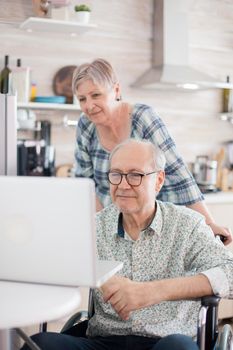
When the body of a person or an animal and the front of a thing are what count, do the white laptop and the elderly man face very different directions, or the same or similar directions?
very different directions

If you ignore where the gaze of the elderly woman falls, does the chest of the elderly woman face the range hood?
no

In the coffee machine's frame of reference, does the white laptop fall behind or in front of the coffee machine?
in front

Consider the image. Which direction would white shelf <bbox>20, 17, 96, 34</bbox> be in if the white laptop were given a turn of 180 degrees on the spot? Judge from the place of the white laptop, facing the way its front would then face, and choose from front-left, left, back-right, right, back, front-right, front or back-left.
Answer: back-right

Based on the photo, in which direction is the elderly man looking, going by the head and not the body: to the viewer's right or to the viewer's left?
to the viewer's left

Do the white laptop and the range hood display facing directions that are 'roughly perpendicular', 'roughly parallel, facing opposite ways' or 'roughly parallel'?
roughly parallel, facing opposite ways

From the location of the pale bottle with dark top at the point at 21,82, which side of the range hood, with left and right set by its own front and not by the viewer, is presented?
right

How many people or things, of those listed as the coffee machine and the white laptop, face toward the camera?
1

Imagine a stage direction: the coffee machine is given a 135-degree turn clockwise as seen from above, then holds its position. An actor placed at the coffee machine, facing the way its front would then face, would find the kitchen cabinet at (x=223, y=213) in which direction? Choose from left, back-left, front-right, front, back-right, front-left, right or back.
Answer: back-right

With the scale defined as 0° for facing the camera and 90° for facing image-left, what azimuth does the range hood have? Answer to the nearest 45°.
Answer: approximately 315°

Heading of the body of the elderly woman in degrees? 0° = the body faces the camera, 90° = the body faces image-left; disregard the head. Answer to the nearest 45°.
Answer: approximately 45°

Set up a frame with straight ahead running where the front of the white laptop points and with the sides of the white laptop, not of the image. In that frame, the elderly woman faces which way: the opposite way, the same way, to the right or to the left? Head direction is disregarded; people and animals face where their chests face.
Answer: the opposite way

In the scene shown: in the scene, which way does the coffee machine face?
toward the camera

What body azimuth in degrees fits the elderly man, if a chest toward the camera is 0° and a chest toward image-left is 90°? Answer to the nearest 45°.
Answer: approximately 45°

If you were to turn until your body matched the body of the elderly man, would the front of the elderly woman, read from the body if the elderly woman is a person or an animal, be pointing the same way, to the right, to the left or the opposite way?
the same way

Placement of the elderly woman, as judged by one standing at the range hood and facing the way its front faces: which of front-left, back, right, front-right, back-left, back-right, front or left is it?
front-right

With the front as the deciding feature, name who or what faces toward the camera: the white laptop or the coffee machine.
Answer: the coffee machine
